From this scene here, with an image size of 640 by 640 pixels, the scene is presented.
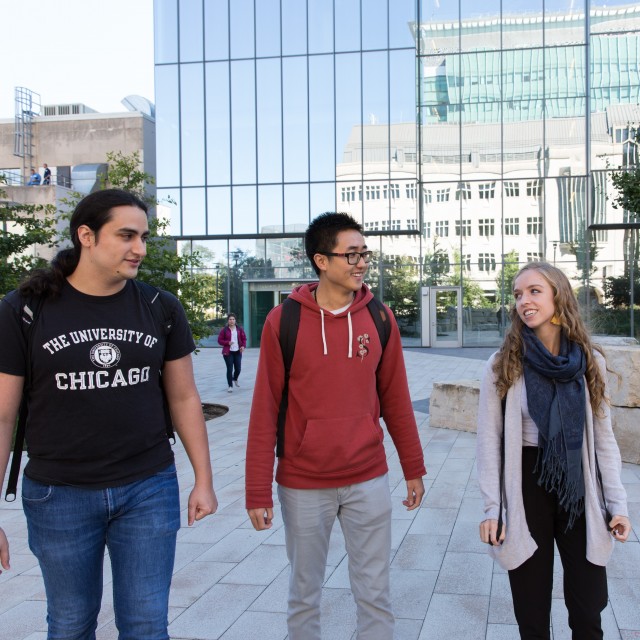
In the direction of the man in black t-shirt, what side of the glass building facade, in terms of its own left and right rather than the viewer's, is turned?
front

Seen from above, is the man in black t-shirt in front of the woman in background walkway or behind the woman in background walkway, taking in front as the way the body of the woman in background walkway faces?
in front

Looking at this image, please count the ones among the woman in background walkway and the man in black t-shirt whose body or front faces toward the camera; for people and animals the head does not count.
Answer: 2

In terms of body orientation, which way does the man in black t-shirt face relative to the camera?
toward the camera

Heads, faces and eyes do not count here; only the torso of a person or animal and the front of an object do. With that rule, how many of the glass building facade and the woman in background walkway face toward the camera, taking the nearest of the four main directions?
2

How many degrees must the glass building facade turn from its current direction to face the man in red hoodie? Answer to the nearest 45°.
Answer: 0° — it already faces them

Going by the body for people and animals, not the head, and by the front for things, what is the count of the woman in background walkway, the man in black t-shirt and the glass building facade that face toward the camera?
3

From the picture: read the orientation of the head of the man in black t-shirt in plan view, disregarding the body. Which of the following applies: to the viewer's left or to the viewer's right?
to the viewer's right

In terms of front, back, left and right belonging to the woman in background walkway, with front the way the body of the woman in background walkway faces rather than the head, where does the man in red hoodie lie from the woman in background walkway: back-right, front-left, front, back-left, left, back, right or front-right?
front

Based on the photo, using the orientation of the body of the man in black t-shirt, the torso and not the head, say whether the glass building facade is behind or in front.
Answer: behind

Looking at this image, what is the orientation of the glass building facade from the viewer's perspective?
toward the camera

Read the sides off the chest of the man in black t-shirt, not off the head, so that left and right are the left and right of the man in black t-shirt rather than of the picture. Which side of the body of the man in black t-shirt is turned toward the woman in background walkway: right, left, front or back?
back
